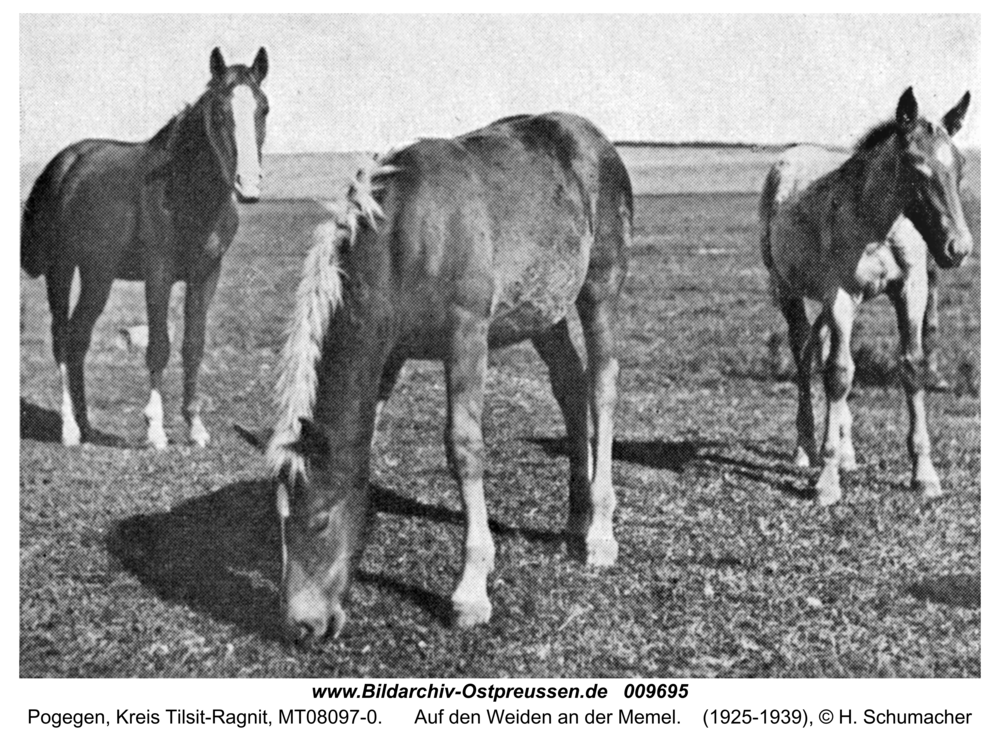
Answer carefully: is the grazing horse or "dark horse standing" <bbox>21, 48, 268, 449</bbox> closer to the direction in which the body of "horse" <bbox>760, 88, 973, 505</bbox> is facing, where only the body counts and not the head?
the grazing horse

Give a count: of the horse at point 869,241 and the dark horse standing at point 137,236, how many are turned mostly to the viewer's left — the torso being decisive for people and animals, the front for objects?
0

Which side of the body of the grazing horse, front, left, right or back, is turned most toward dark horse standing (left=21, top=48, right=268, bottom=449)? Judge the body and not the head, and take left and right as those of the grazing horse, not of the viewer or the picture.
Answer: right

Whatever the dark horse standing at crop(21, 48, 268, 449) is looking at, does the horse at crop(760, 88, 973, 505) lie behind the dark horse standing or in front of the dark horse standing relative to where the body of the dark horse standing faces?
in front

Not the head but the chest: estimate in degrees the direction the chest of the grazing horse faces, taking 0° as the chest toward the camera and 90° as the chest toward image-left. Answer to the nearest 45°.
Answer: approximately 45°

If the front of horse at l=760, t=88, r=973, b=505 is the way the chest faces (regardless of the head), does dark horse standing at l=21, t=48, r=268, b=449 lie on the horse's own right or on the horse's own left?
on the horse's own right

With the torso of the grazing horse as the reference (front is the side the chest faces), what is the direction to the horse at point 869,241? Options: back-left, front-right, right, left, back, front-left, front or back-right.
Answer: back

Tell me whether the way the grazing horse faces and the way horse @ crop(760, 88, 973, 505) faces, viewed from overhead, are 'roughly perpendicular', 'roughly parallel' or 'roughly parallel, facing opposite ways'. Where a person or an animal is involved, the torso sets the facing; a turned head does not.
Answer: roughly perpendicular

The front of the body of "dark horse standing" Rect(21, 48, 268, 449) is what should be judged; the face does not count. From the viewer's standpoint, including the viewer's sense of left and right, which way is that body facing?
facing the viewer and to the right of the viewer
